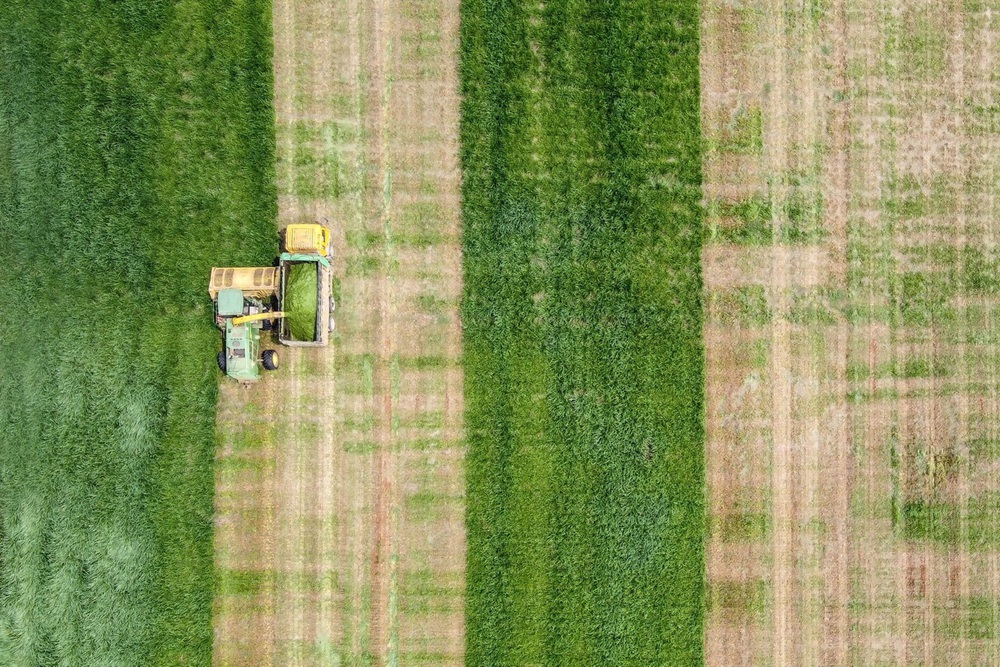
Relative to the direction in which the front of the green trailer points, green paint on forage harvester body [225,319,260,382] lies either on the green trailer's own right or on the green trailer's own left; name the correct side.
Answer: on the green trailer's own left

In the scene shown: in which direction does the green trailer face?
away from the camera
